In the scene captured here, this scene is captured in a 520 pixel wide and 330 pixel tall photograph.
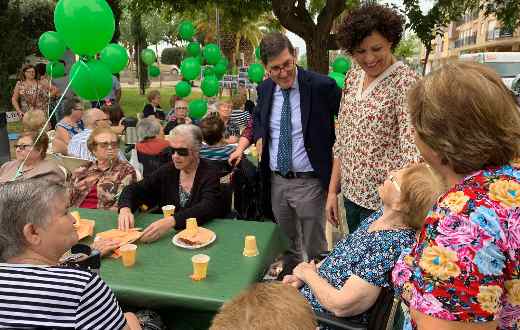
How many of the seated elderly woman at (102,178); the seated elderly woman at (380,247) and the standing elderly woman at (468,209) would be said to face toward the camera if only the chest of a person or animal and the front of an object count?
1

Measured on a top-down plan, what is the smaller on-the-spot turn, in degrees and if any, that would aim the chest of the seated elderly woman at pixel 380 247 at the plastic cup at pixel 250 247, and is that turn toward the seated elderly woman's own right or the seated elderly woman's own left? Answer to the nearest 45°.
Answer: approximately 45° to the seated elderly woman's own right

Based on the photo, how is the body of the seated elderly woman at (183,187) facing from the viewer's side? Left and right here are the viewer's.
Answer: facing the viewer and to the left of the viewer

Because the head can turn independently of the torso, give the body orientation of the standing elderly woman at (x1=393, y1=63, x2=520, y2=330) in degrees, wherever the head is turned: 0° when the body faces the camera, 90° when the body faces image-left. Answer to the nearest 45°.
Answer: approximately 135°

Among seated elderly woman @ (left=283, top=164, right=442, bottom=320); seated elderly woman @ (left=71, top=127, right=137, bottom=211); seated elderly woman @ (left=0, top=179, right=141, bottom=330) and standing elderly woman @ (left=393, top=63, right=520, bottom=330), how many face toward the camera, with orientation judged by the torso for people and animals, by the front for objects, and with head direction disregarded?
1

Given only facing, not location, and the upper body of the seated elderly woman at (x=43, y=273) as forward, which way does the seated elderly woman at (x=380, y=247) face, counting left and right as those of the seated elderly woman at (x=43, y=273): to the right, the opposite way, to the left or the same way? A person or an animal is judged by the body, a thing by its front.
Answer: to the left

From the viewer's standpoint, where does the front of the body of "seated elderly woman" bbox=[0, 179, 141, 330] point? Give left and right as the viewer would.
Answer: facing away from the viewer and to the right of the viewer

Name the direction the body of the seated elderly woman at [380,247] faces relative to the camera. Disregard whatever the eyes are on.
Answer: to the viewer's left

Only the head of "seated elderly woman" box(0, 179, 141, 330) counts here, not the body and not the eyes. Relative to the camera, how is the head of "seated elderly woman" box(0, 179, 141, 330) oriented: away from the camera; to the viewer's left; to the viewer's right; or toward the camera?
to the viewer's right

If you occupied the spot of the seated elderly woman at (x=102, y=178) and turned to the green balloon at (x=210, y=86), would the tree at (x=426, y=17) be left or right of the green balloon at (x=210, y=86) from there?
right

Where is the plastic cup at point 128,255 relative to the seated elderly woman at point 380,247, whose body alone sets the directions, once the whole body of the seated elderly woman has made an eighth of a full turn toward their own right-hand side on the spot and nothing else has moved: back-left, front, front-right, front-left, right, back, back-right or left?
front-left

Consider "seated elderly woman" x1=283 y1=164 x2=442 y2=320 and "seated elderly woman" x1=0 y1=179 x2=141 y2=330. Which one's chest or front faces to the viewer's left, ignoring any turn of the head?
"seated elderly woman" x1=283 y1=164 x2=442 y2=320

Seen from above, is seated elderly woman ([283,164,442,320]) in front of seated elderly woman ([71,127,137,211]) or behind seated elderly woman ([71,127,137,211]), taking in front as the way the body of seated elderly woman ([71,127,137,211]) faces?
in front

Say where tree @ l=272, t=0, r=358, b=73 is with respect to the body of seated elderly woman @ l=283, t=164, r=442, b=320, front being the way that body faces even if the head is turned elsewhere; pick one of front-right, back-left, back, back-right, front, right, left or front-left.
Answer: right

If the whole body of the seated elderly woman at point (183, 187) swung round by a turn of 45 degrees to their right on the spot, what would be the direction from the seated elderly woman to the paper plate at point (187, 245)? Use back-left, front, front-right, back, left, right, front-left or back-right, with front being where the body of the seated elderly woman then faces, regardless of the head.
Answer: left
